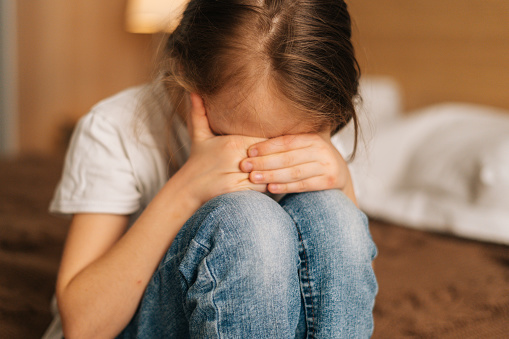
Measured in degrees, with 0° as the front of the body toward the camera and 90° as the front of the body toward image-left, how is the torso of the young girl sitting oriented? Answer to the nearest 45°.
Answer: approximately 315°

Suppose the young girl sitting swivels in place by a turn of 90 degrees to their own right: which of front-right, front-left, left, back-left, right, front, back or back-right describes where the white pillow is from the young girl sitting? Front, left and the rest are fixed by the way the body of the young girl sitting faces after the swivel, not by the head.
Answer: back
